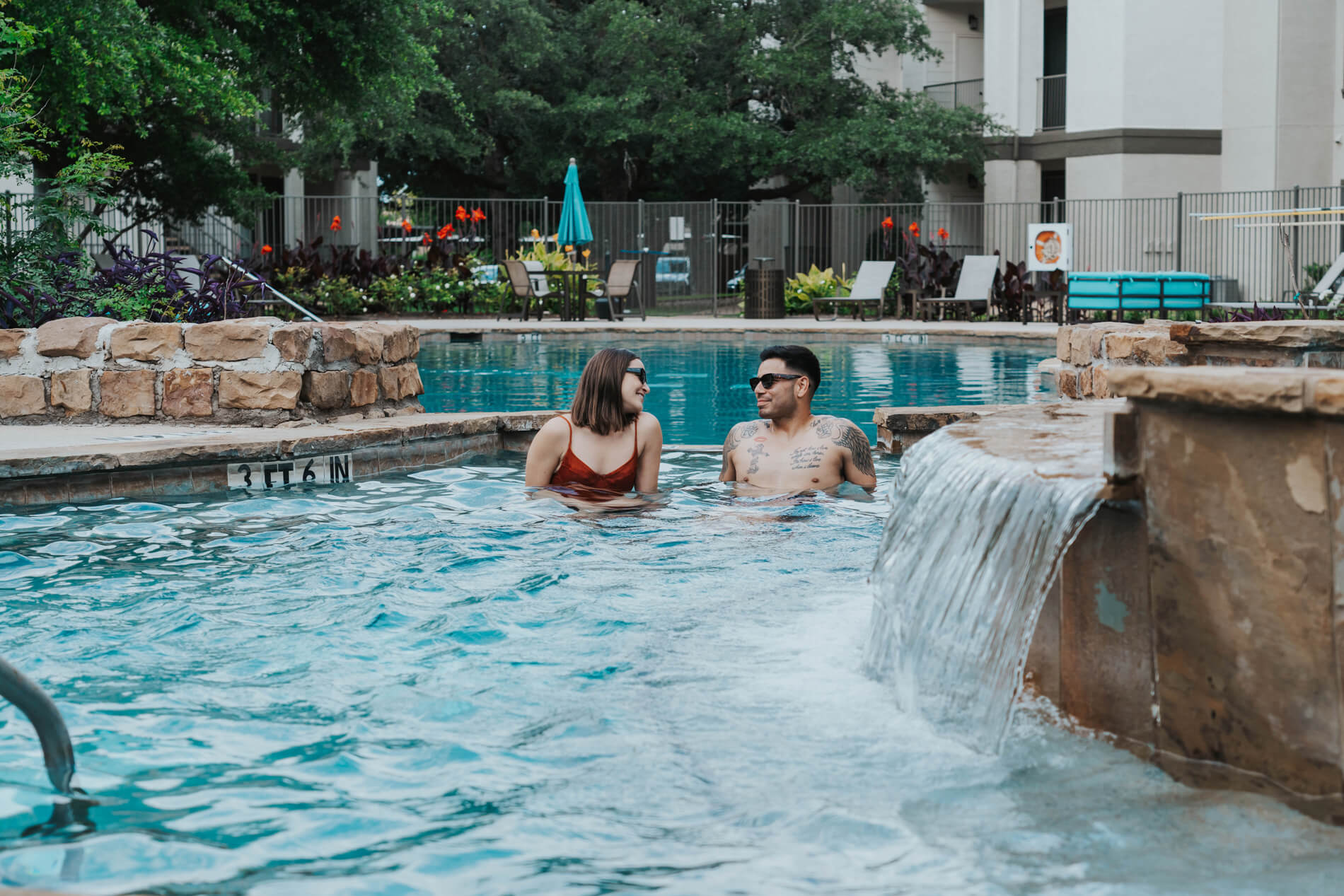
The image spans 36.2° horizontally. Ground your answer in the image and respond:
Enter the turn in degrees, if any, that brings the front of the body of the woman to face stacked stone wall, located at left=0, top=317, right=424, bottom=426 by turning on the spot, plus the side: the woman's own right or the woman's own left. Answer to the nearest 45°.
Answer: approximately 135° to the woman's own right

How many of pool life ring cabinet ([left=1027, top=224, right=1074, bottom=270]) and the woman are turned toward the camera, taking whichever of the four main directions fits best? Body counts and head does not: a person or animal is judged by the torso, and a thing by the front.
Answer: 2

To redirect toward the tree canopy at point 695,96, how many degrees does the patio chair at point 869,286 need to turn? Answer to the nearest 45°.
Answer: approximately 90° to its right

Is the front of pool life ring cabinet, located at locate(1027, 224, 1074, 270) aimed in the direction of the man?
yes

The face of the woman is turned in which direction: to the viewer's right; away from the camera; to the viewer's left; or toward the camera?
to the viewer's right

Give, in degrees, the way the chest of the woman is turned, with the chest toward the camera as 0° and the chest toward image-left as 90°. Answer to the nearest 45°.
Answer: approximately 0°

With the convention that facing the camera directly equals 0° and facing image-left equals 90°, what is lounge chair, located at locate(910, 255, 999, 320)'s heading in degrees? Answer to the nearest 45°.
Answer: approximately 45°

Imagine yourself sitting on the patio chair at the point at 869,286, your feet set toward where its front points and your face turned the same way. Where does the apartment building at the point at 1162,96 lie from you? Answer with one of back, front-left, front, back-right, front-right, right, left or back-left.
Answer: back

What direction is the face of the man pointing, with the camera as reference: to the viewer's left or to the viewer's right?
to the viewer's left

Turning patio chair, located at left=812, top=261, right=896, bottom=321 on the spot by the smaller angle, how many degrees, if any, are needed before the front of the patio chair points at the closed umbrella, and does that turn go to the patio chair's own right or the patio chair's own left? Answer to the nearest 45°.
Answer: approximately 45° to the patio chair's own right
